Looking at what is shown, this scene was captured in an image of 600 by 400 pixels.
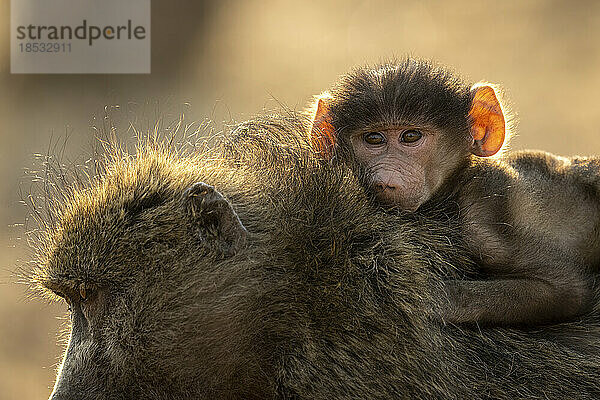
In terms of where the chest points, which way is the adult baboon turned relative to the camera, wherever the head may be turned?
to the viewer's left
